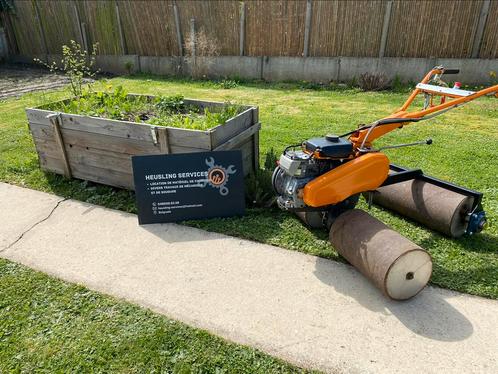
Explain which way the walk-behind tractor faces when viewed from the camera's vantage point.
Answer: facing the viewer and to the left of the viewer

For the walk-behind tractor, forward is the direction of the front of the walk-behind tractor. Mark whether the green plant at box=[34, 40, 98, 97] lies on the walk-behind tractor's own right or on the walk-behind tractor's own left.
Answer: on the walk-behind tractor's own right

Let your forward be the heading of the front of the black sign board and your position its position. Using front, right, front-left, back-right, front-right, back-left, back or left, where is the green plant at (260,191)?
left

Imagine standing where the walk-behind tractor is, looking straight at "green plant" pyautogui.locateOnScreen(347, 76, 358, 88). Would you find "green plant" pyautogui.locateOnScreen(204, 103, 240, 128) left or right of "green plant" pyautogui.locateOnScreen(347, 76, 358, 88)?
left

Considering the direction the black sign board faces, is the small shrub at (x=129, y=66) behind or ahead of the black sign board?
behind

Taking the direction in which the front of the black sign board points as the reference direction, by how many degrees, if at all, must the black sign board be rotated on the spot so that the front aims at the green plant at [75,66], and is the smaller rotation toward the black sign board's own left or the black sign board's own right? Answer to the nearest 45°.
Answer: approximately 135° to the black sign board's own right

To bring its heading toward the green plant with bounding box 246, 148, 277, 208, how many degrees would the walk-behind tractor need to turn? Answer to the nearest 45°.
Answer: approximately 90° to its right

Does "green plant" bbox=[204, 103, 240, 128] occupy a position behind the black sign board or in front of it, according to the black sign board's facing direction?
behind

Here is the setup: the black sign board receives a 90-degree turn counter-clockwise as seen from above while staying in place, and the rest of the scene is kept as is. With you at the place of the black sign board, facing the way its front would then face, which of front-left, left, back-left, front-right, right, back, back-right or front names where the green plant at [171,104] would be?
left

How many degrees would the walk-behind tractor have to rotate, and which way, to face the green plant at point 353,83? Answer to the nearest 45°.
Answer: approximately 135° to its right

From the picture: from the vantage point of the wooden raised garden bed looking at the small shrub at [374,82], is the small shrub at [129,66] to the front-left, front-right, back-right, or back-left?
front-left

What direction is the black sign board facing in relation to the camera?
toward the camera

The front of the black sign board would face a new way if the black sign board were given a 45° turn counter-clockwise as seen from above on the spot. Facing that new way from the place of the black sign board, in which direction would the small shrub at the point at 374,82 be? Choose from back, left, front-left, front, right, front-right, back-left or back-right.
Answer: left

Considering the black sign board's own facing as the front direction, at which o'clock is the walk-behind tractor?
The walk-behind tractor is roughly at 10 o'clock from the black sign board.

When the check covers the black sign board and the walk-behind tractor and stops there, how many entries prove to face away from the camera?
0

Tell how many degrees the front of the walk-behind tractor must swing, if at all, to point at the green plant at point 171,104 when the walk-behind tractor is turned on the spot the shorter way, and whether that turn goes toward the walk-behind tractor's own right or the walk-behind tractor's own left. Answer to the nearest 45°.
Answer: approximately 90° to the walk-behind tractor's own right

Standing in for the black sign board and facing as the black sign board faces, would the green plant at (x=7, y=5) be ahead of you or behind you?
behind
